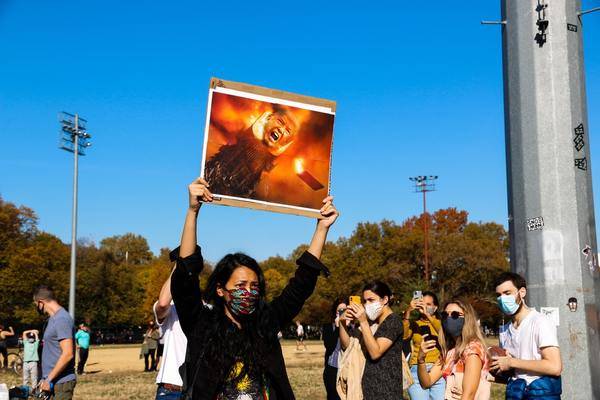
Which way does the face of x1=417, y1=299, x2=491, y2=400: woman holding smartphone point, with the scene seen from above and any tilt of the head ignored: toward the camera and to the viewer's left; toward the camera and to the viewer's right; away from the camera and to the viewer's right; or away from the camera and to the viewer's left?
toward the camera and to the viewer's left

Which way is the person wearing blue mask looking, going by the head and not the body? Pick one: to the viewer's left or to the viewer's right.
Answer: to the viewer's left

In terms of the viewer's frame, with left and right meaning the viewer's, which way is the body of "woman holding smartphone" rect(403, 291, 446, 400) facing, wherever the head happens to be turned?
facing the viewer and to the left of the viewer

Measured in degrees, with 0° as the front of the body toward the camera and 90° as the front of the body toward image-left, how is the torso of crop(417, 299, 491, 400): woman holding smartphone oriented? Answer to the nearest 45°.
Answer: approximately 45°

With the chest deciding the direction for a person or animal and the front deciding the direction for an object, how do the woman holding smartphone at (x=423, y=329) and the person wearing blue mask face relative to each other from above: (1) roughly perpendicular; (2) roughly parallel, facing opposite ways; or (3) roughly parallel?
roughly parallel

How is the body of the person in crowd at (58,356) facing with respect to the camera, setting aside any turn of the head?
to the viewer's left
